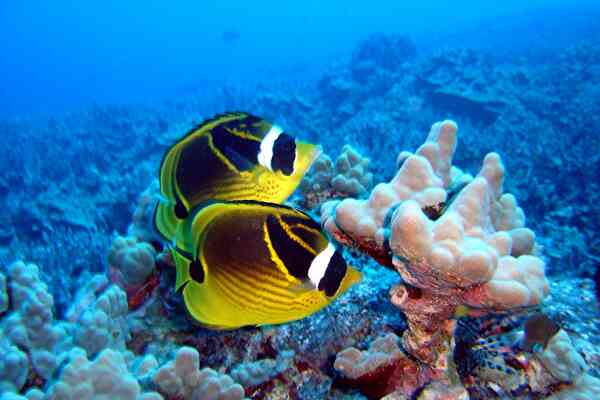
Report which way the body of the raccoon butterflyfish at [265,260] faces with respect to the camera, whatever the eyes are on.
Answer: to the viewer's right

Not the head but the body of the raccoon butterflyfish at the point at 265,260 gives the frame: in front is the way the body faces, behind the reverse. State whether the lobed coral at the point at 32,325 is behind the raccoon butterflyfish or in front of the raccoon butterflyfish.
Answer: behind

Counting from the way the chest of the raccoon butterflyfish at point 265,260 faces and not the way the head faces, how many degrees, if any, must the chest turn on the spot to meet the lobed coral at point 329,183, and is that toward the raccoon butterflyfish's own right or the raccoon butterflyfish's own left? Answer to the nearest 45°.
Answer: approximately 90° to the raccoon butterflyfish's own left

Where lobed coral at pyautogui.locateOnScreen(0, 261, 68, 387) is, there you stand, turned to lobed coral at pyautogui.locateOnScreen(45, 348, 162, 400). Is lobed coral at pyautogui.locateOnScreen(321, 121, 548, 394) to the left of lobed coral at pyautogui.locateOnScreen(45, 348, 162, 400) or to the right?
left
